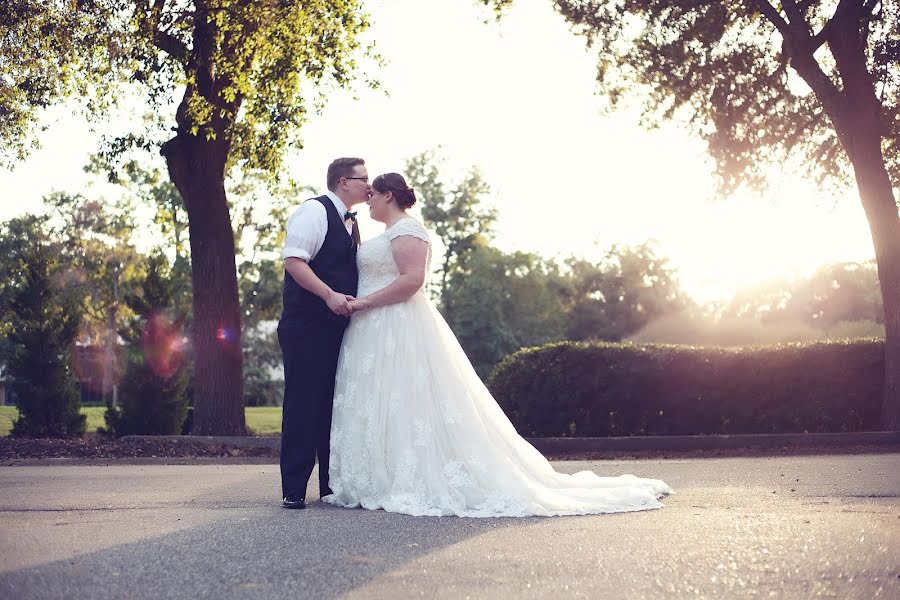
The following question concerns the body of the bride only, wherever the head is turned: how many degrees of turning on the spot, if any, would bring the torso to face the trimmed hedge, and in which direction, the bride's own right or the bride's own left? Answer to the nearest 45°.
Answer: approximately 135° to the bride's own right

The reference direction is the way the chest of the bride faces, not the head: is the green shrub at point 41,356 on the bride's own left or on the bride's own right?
on the bride's own right

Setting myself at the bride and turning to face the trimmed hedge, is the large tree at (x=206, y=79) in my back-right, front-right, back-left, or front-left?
front-left

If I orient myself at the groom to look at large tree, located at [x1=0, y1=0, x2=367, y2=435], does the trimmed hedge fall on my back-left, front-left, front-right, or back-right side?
front-right

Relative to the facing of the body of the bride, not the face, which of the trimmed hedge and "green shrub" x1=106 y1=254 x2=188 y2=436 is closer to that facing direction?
the green shrub

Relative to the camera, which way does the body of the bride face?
to the viewer's left

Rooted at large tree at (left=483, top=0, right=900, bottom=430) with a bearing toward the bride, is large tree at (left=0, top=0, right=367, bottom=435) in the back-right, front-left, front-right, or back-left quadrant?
front-right

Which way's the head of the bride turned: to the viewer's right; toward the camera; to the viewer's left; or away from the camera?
to the viewer's left

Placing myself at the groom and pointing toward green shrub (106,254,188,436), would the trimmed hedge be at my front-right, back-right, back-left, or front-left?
front-right

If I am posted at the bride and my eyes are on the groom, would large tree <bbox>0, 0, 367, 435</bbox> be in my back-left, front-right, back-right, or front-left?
front-right

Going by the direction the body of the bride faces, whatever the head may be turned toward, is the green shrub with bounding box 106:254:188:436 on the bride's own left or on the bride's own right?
on the bride's own right

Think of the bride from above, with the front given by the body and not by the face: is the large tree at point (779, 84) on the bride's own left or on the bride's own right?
on the bride's own right

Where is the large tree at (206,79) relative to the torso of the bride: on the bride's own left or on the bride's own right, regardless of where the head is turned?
on the bride's own right
